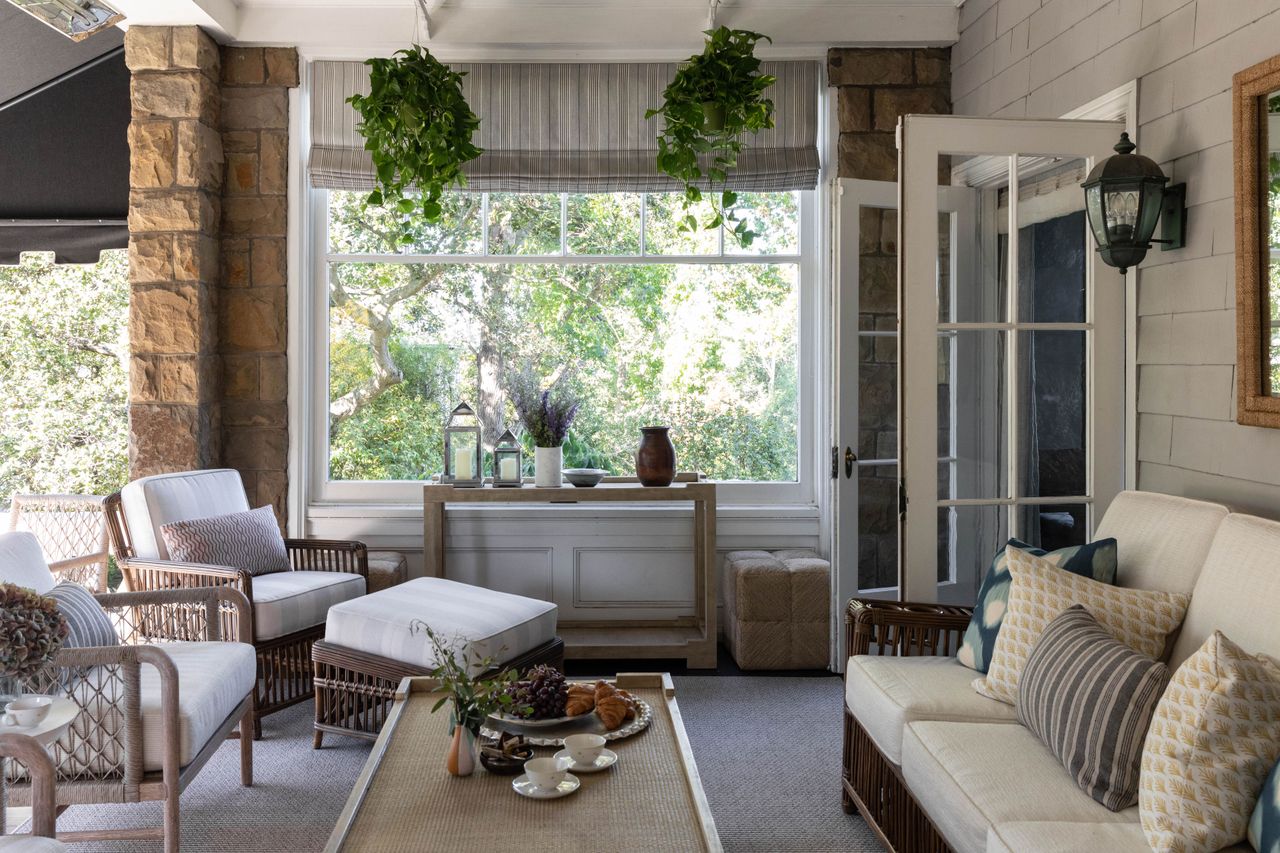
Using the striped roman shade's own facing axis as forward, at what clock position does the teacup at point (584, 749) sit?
The teacup is roughly at 12 o'clock from the striped roman shade.

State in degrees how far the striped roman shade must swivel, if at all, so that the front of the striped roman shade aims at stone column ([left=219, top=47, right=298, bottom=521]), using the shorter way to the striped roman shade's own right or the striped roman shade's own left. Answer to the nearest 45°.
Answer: approximately 90° to the striped roman shade's own right

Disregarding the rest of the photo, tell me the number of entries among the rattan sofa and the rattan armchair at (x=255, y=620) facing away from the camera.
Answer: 0

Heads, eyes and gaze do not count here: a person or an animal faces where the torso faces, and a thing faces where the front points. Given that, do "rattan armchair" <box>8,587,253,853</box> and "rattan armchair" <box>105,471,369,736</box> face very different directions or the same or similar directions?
same or similar directions

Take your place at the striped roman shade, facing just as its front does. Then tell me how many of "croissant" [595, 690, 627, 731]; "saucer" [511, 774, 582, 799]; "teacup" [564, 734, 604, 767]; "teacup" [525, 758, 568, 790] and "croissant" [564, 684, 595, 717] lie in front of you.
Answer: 5

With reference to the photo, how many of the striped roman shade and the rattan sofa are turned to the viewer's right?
0

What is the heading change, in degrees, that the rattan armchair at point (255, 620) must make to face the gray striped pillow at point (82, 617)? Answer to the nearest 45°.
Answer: approximately 90° to its right

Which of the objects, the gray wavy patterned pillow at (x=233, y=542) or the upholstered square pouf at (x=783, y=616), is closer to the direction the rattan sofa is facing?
the gray wavy patterned pillow

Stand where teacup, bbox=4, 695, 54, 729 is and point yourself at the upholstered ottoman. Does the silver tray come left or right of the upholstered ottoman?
right

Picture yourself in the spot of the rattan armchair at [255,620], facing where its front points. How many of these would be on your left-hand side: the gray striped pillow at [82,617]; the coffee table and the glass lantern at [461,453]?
1

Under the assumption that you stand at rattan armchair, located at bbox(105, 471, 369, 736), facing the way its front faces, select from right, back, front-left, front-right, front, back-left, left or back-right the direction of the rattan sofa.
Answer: front

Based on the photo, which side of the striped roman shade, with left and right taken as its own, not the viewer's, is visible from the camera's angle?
front

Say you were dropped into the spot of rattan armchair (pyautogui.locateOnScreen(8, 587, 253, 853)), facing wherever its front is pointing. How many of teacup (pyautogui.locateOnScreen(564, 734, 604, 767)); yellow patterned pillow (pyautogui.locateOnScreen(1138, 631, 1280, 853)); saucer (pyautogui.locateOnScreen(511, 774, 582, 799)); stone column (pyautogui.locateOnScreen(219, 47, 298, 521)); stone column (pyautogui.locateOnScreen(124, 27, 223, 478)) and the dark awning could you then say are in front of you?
3

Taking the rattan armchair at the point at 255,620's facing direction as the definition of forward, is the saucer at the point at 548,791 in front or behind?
in front

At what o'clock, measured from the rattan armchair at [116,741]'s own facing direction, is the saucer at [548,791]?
The saucer is roughly at 12 o'clock from the rattan armchair.

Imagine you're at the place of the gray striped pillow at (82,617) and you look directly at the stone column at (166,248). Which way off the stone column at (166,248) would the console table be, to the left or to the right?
right
